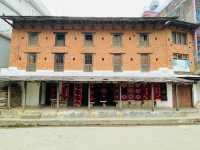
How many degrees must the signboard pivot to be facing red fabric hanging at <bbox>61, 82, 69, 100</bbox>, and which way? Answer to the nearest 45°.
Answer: approximately 90° to its right

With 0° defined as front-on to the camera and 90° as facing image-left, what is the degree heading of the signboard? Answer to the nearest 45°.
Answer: approximately 0°

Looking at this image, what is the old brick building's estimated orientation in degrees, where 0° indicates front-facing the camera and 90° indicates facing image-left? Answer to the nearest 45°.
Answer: approximately 0°

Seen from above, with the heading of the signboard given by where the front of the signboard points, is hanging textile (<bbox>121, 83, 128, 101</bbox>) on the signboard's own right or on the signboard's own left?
on the signboard's own right

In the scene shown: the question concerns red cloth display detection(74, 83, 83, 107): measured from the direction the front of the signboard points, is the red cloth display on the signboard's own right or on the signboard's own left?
on the signboard's own right
